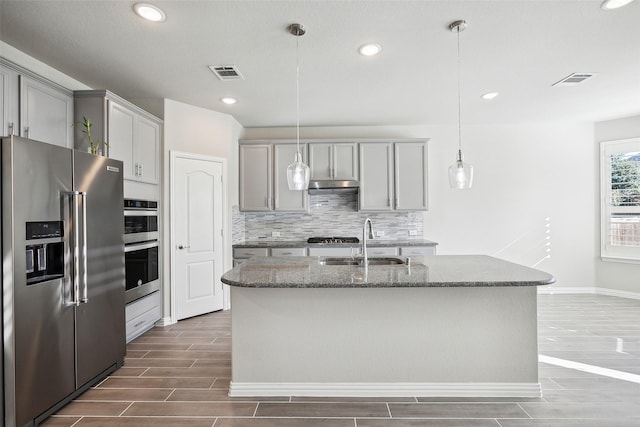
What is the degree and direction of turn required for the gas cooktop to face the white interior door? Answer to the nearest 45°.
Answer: approximately 45° to its right

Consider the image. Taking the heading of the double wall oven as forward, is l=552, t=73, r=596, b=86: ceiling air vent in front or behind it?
in front

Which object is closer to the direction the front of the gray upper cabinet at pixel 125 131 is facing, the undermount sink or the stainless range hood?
the undermount sink

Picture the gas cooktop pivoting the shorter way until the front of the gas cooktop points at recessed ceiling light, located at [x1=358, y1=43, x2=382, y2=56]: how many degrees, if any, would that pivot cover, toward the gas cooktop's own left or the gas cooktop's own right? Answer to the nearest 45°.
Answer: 0° — it already faces it

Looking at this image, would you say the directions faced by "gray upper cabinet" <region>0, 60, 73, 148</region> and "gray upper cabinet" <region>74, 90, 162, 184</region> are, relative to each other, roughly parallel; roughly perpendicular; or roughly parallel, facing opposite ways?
roughly parallel

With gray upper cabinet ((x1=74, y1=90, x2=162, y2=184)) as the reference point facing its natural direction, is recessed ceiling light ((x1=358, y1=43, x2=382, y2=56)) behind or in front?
in front

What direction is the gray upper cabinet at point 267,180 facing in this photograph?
toward the camera

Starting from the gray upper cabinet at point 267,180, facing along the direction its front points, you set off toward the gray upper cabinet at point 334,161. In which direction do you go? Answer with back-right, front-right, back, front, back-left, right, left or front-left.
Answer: left

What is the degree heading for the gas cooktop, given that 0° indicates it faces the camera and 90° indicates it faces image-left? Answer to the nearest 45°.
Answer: approximately 0°

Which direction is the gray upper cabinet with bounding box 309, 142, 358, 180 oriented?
toward the camera

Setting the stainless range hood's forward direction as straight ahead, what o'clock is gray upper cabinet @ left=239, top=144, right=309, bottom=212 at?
The gray upper cabinet is roughly at 3 o'clock from the stainless range hood.

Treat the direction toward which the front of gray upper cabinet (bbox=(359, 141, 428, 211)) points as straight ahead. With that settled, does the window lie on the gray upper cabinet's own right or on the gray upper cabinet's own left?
on the gray upper cabinet's own left

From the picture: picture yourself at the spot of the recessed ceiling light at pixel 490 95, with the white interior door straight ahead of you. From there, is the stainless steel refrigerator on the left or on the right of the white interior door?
left

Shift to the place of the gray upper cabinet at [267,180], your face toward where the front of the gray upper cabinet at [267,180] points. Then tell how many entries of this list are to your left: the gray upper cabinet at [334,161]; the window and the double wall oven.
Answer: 2

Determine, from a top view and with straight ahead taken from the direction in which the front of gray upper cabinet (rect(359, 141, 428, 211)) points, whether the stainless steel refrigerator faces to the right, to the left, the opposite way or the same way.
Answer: to the left
